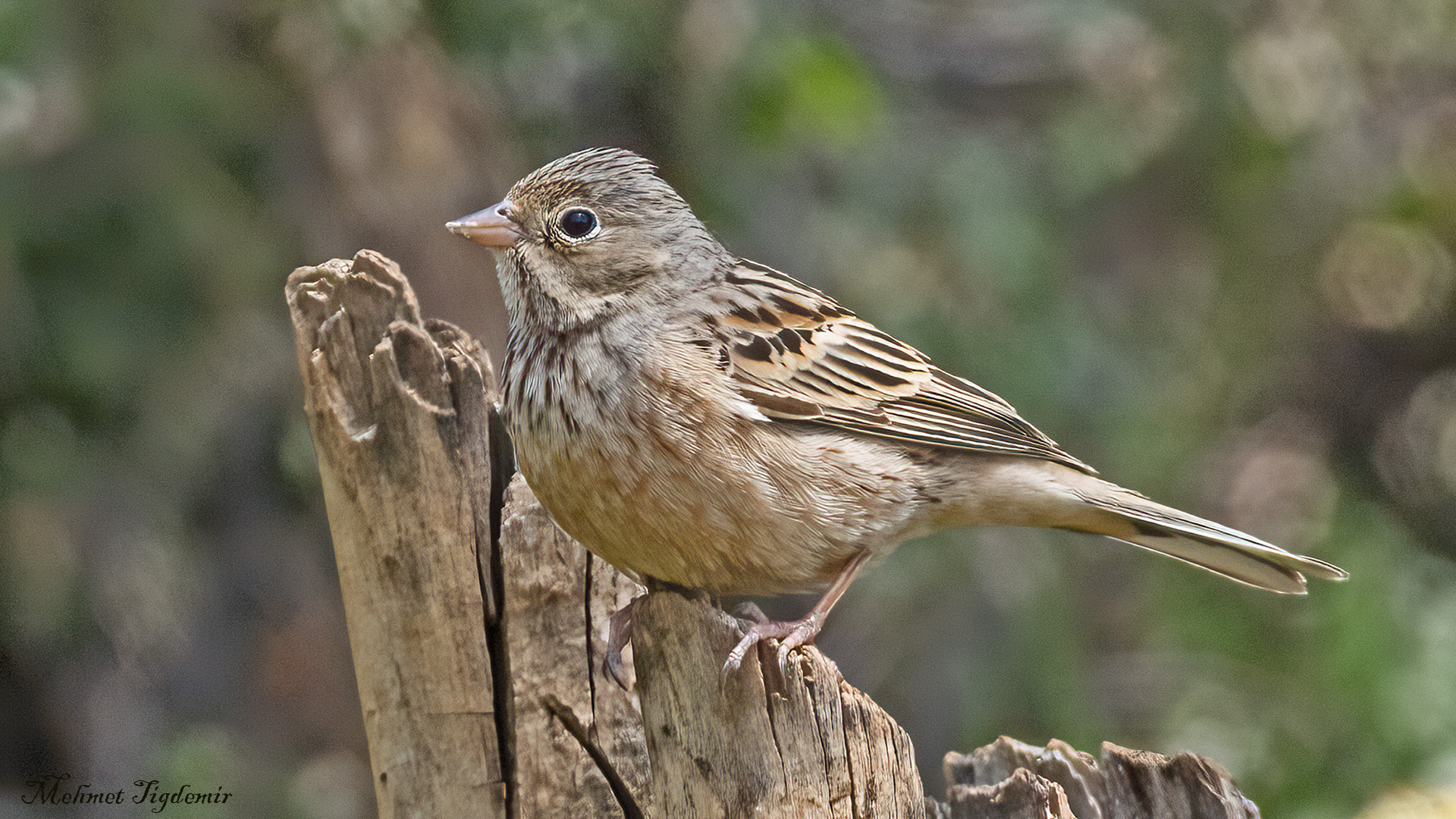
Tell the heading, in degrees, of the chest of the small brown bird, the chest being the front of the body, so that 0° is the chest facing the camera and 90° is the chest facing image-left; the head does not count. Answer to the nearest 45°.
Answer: approximately 90°
